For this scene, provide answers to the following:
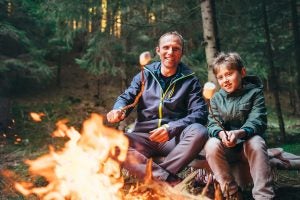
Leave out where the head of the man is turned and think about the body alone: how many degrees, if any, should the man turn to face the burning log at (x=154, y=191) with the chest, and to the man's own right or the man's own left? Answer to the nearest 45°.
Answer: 0° — they already face it

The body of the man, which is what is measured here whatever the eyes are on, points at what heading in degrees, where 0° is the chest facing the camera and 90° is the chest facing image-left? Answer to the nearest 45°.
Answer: approximately 0°

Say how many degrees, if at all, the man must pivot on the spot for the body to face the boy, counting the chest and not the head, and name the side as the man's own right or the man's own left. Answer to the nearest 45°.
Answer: approximately 45° to the man's own left

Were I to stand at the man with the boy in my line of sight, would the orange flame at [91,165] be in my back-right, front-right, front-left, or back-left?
back-right

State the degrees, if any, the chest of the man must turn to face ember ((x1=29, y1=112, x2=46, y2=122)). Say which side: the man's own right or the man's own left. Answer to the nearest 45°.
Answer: approximately 135° to the man's own right

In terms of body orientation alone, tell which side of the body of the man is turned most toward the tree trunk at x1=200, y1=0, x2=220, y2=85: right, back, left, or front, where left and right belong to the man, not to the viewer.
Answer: back

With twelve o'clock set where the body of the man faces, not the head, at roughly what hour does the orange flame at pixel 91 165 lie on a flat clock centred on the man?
The orange flame is roughly at 2 o'clock from the man.

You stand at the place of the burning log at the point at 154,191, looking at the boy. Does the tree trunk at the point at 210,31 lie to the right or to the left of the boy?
left
